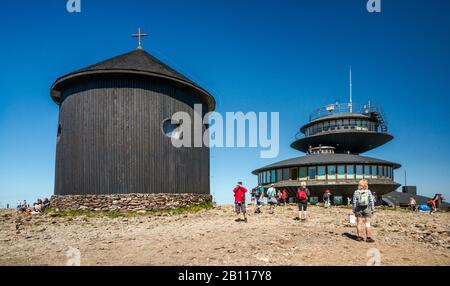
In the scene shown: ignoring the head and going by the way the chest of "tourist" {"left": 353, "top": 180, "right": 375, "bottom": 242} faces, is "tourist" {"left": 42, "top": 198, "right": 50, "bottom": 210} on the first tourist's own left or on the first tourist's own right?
on the first tourist's own left

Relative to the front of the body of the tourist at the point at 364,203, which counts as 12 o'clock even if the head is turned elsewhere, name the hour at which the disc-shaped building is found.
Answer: The disc-shaped building is roughly at 12 o'clock from the tourist.

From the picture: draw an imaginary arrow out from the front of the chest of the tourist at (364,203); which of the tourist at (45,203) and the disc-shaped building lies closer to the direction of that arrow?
the disc-shaped building

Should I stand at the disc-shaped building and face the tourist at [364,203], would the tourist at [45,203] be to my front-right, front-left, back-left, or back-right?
front-right

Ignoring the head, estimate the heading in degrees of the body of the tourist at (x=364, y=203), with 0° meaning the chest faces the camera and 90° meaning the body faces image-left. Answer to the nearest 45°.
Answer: approximately 180°
